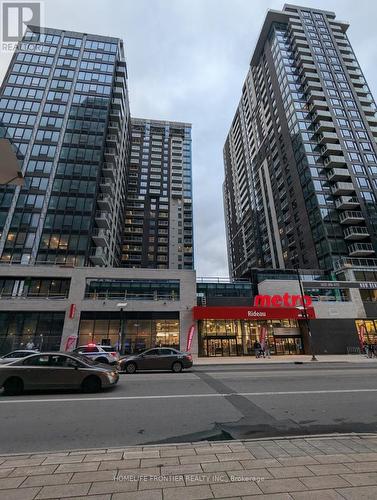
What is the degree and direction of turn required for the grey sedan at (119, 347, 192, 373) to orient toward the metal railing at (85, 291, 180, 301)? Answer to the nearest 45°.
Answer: approximately 90° to its right

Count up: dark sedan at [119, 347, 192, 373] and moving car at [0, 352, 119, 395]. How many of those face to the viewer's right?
1

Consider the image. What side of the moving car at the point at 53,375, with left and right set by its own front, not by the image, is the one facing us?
right

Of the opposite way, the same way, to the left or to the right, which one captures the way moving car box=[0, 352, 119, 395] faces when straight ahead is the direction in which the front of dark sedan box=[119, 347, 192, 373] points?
the opposite way

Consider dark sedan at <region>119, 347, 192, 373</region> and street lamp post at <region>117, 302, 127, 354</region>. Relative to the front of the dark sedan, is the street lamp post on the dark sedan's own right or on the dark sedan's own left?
on the dark sedan's own right

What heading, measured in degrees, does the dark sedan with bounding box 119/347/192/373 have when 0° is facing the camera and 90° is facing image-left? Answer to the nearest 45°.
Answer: approximately 90°
